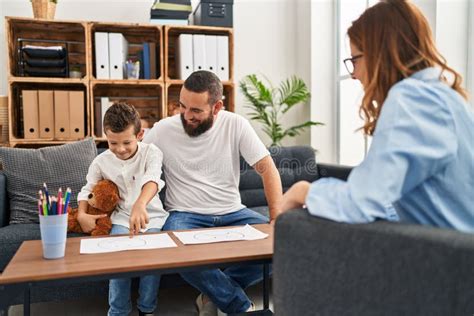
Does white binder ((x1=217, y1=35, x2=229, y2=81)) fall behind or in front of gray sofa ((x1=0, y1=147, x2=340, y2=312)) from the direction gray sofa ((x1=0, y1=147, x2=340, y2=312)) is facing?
behind

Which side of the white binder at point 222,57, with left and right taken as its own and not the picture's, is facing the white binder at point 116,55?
right

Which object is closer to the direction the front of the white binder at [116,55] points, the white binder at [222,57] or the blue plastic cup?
the blue plastic cup

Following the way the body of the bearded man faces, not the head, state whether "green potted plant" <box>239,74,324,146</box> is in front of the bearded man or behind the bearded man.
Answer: behind

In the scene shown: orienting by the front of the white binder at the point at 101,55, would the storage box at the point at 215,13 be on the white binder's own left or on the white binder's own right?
on the white binder's own left

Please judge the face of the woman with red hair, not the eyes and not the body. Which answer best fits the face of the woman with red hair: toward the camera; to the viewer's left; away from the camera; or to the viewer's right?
to the viewer's left

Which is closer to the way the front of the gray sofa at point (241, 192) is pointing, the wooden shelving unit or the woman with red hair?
the woman with red hair
